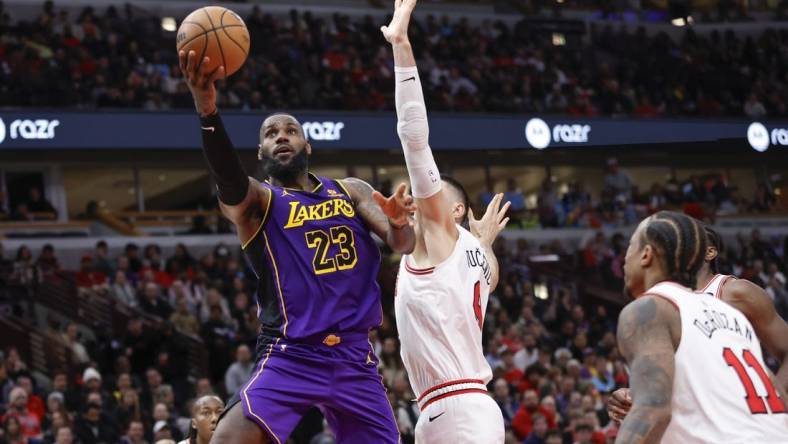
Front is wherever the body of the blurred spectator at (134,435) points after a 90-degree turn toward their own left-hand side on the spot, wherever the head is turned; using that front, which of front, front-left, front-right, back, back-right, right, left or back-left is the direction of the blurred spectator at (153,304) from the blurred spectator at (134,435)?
left

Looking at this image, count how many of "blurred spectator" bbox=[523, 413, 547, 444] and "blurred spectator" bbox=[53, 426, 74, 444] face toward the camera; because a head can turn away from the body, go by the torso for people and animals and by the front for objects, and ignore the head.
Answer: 2

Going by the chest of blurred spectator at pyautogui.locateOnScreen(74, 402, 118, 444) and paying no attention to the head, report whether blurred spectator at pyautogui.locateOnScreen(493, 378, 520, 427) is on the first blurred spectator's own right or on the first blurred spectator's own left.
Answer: on the first blurred spectator's own left

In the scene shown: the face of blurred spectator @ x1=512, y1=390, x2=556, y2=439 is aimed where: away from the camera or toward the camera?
toward the camera

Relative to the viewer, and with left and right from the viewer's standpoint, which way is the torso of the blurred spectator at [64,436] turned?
facing the viewer

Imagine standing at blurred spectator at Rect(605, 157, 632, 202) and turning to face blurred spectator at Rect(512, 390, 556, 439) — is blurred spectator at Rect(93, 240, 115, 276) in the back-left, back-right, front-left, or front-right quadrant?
front-right

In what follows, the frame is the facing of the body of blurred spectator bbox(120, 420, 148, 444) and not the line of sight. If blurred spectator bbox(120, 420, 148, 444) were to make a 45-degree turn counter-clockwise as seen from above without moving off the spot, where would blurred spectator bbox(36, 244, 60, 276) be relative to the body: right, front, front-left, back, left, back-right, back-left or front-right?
back-left

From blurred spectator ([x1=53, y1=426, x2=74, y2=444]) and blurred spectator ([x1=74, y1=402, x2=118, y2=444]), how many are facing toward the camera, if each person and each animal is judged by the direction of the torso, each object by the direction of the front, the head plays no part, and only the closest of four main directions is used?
2

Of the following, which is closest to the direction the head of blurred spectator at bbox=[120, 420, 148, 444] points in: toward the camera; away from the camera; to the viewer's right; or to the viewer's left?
toward the camera

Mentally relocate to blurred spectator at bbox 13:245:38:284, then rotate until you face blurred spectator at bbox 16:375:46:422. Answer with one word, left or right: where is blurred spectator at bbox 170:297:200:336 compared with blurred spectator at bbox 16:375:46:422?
left

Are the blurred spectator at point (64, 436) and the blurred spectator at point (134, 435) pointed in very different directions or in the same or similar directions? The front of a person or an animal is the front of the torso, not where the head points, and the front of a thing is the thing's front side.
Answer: same or similar directions

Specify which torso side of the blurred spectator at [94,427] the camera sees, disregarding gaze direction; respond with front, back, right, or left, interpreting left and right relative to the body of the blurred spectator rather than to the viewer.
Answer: front

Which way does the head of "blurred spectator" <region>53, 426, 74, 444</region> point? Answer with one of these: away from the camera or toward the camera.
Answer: toward the camera

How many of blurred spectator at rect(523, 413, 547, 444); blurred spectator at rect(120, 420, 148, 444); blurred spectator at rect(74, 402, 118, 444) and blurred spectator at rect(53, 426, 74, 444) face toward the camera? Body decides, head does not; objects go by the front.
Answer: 4
